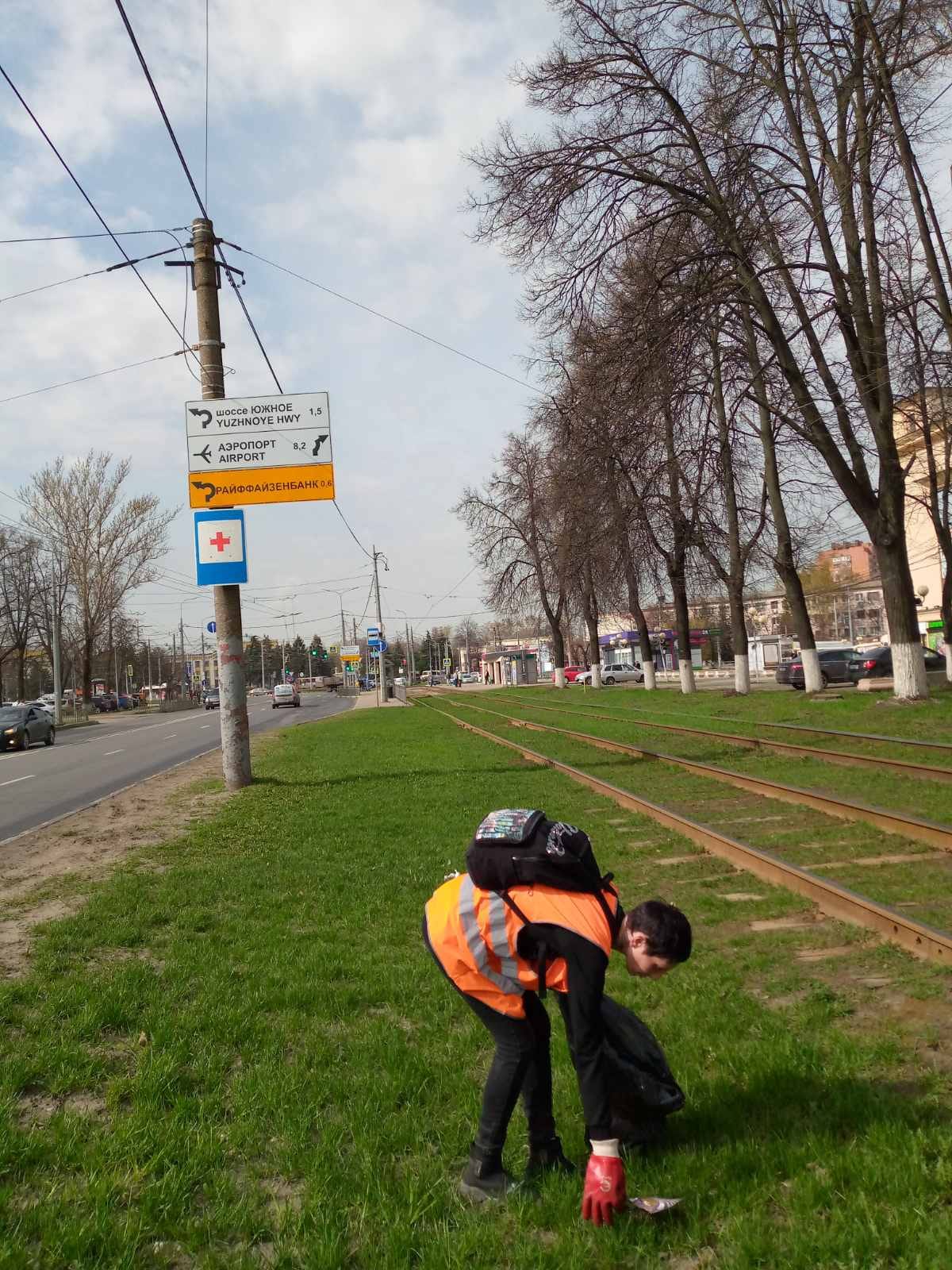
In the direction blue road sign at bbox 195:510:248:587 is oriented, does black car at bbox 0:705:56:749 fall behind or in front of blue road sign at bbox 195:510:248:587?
behind

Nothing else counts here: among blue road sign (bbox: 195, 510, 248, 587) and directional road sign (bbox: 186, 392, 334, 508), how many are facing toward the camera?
2

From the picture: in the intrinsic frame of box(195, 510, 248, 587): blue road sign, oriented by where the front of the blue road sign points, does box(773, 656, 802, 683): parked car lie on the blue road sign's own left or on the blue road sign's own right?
on the blue road sign's own left

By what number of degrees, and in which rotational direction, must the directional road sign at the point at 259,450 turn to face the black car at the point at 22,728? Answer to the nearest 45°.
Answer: approximately 135° to its right

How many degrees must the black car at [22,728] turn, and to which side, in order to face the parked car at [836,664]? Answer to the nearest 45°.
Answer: approximately 135° to its left

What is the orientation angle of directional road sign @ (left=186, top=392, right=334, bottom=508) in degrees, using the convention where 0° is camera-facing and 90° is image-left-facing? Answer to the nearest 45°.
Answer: approximately 0°

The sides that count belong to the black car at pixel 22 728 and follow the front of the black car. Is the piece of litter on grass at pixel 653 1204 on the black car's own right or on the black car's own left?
on the black car's own left

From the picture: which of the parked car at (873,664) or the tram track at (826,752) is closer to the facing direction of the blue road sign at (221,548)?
the tram track

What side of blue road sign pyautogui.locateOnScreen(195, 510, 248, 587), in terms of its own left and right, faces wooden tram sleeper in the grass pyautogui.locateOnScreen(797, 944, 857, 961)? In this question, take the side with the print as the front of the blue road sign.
front

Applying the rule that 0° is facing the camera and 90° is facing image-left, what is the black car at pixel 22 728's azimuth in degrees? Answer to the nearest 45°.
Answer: approximately 45°
